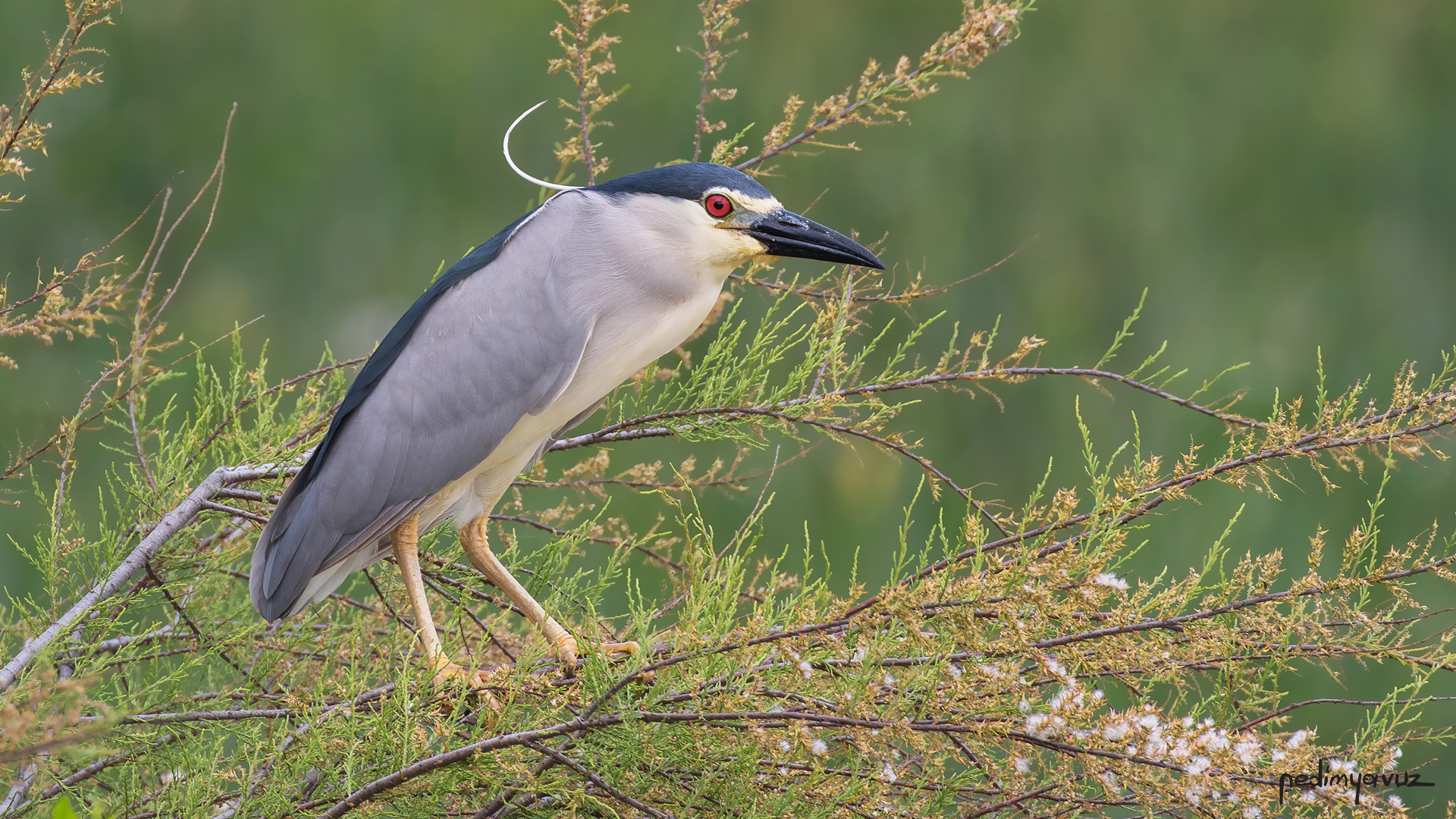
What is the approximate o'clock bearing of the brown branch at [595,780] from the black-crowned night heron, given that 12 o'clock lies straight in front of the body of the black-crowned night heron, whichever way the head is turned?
The brown branch is roughly at 3 o'clock from the black-crowned night heron.

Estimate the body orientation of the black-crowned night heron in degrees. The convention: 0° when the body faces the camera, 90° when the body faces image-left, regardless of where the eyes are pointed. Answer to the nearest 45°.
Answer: approximately 270°
